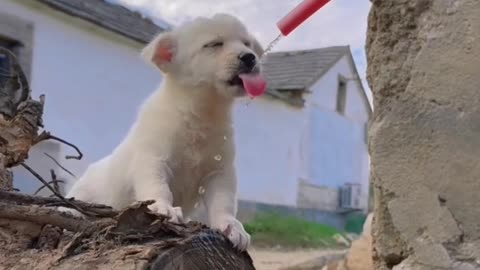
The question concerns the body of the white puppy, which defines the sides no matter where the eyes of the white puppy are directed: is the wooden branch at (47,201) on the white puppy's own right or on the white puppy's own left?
on the white puppy's own right

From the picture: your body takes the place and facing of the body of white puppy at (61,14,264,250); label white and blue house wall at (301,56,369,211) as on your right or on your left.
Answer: on your left

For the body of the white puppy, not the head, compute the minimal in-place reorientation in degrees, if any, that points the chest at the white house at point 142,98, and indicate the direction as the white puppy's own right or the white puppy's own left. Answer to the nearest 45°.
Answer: approximately 135° to the white puppy's own left

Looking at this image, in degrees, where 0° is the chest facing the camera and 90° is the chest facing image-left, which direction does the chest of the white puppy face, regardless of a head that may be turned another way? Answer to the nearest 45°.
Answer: approximately 315°
